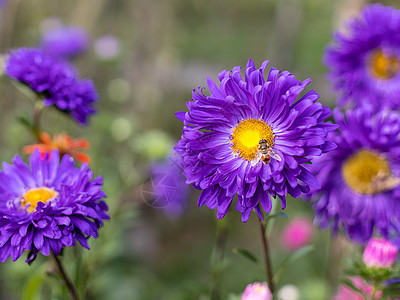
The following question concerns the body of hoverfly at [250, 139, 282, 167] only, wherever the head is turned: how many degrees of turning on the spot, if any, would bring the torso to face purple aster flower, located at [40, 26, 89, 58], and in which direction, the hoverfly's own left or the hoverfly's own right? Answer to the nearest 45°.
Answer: approximately 45° to the hoverfly's own left
